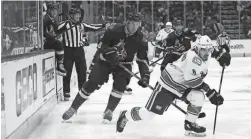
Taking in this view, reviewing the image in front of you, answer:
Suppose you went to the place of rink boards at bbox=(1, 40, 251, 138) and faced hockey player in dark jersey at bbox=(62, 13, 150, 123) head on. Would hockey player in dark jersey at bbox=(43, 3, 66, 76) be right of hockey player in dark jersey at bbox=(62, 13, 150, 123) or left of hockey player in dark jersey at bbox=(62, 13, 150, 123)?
left

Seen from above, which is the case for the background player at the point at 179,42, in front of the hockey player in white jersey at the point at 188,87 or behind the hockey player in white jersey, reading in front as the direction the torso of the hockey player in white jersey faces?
behind

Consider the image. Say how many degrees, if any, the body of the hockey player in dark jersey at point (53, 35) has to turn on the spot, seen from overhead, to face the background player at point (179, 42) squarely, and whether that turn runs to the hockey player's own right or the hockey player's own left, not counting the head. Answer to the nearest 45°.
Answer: approximately 45° to the hockey player's own left

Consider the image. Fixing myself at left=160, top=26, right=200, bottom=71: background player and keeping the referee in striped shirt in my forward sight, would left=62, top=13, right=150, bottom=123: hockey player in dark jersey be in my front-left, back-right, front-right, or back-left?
front-left

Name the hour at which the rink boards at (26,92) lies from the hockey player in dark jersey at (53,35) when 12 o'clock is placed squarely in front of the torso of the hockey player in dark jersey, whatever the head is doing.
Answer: The rink boards is roughly at 3 o'clock from the hockey player in dark jersey.

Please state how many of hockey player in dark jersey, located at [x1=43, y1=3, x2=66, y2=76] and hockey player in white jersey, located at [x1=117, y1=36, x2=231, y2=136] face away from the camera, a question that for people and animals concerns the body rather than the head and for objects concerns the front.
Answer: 0

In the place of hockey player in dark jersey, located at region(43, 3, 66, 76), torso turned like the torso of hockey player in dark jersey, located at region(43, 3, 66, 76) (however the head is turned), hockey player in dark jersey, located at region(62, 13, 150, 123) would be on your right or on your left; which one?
on your right

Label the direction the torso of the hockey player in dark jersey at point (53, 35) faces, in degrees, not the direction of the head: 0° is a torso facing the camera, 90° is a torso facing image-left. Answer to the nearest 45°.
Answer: approximately 270°
